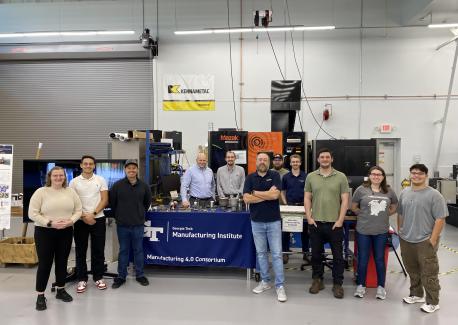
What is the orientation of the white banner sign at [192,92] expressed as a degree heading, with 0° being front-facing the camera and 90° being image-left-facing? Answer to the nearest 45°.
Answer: approximately 0°

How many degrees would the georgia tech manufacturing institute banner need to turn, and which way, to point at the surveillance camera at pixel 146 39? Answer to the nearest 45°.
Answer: approximately 180°

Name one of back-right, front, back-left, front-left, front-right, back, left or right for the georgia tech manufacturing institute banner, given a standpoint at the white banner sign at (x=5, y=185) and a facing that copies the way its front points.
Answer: front-left

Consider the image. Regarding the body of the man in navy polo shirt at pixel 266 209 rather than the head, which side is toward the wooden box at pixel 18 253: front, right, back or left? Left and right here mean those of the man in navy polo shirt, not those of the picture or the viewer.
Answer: right

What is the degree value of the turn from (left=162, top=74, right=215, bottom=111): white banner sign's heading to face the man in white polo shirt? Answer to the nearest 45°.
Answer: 0° — it already faces them

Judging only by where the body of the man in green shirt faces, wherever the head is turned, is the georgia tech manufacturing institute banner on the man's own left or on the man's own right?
on the man's own right

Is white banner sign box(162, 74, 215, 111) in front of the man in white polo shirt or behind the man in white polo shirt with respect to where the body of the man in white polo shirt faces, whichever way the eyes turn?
behind

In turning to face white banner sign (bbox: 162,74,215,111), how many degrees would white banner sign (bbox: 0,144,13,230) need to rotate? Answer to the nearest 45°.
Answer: approximately 135° to its left
